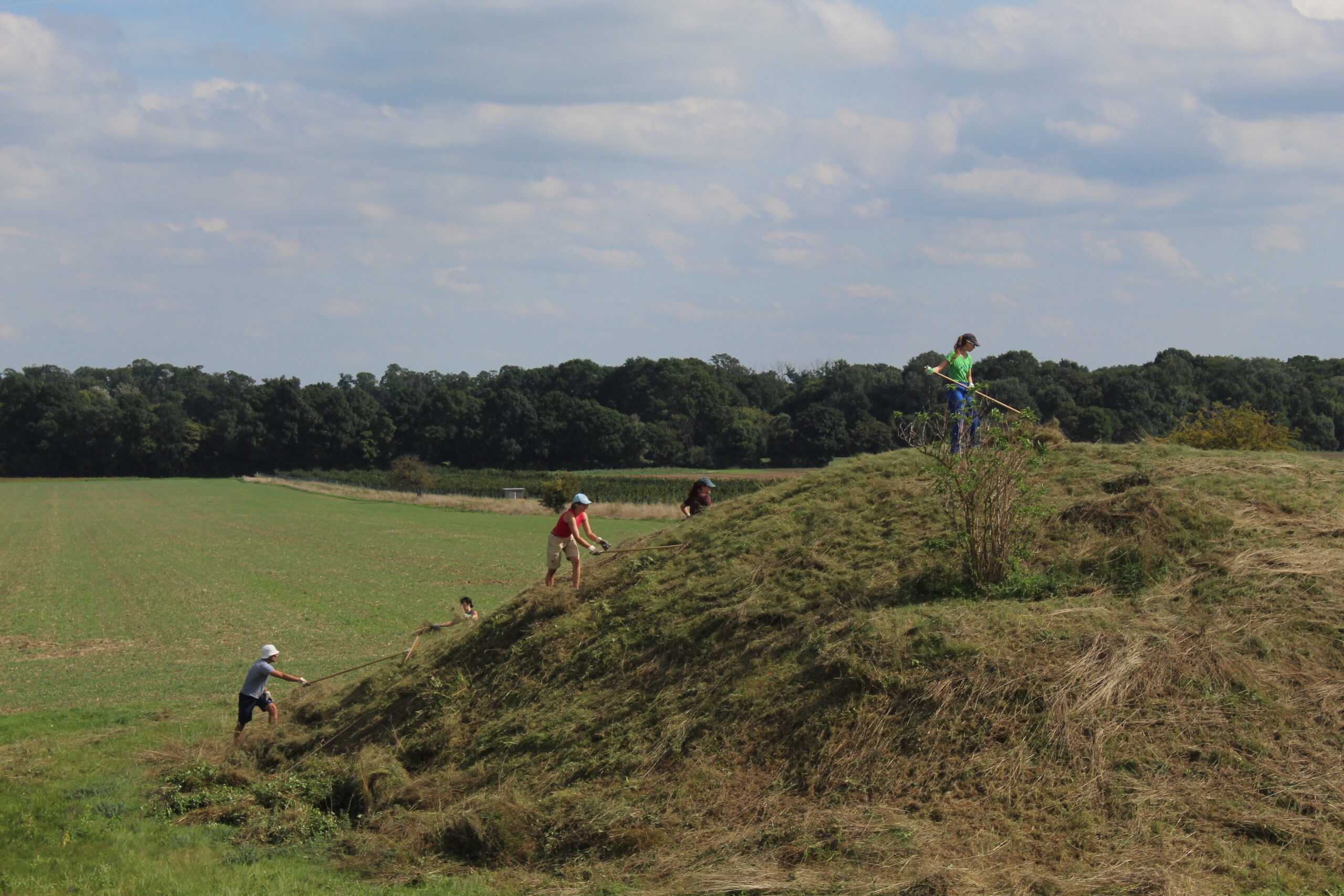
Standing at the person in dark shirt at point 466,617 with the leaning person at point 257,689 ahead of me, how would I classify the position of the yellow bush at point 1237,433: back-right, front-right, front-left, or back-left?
back-left

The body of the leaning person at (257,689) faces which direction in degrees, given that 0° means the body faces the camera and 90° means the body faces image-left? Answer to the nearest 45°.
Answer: approximately 270°

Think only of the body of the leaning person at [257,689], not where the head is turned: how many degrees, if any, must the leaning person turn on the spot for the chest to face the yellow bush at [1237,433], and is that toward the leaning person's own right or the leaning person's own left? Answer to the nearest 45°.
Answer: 0° — they already face it
